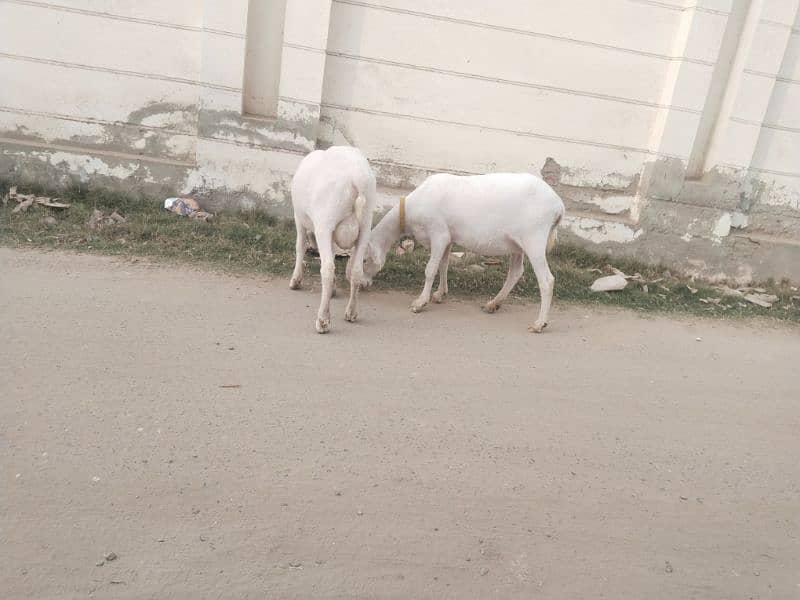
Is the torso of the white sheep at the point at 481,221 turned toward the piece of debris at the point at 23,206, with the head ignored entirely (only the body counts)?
yes

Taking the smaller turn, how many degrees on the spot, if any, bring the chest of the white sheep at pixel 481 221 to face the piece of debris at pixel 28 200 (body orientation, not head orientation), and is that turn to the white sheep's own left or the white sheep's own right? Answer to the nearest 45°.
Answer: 0° — it already faces it

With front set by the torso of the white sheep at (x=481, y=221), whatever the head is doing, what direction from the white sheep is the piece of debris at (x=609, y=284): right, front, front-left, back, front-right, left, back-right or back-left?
back-right

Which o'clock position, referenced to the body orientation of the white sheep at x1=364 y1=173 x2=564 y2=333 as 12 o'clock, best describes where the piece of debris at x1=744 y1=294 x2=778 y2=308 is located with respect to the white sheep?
The piece of debris is roughly at 5 o'clock from the white sheep.

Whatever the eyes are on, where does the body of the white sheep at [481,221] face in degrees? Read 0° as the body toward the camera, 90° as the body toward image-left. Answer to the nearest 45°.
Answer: approximately 90°

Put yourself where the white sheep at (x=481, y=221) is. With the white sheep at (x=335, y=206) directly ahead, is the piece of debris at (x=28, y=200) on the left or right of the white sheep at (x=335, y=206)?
right

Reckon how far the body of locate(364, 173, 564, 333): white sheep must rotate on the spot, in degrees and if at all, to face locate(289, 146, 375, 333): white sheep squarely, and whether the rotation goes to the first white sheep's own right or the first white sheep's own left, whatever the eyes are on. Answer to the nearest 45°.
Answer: approximately 45° to the first white sheep's own left

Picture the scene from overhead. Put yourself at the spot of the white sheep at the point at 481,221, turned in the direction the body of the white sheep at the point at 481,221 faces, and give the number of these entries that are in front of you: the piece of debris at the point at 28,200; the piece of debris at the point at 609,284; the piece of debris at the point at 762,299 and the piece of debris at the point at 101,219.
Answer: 2
